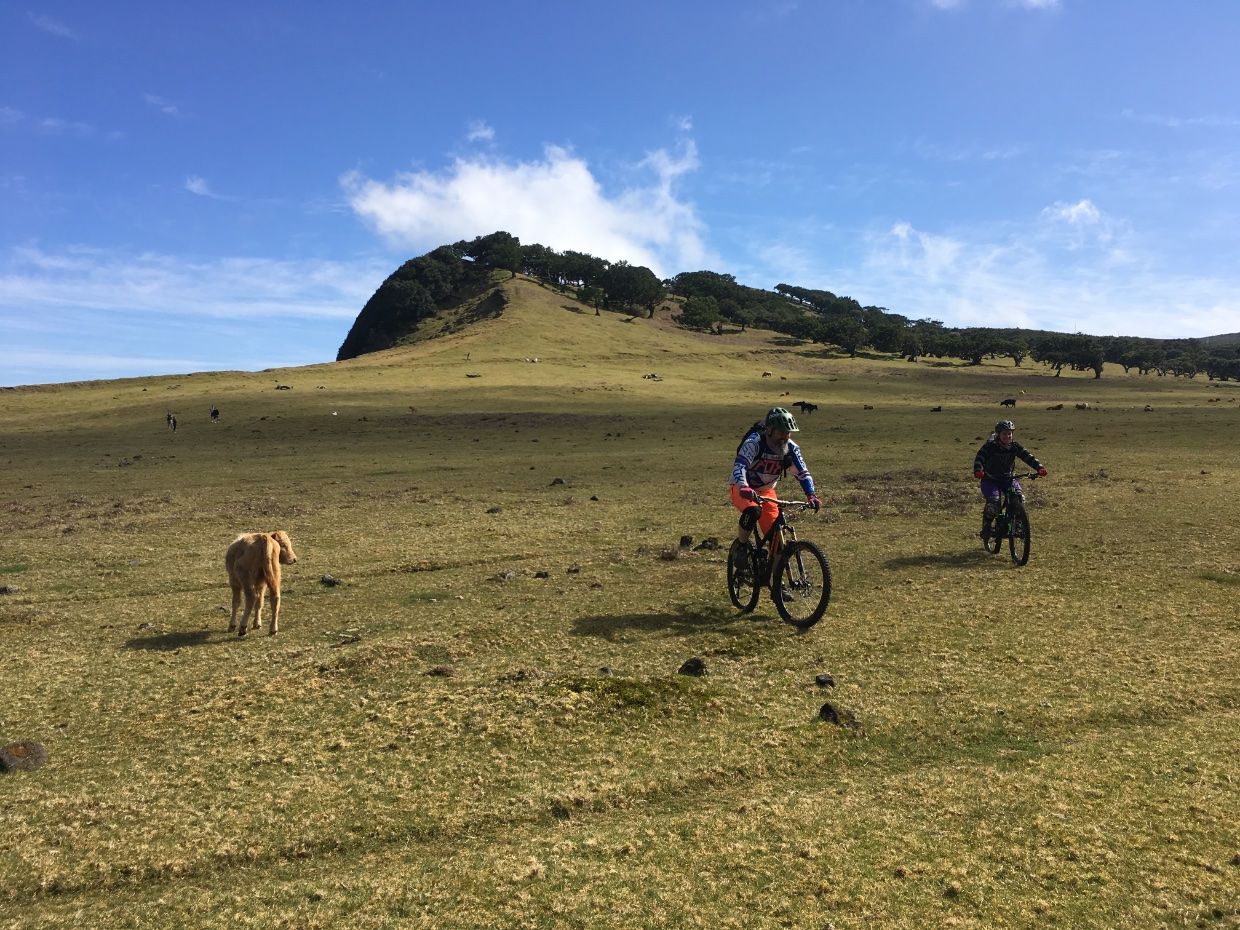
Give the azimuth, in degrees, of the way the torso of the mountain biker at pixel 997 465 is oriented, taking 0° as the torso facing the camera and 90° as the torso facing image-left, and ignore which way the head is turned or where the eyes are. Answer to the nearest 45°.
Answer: approximately 315°

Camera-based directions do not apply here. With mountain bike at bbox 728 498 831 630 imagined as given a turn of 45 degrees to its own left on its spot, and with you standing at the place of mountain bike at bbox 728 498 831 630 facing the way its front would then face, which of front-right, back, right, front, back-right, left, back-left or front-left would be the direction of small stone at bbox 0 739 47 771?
back-right

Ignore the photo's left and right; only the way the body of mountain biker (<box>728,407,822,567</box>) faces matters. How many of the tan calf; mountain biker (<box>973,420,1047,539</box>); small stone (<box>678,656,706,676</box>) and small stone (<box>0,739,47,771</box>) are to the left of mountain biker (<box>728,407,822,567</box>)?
1

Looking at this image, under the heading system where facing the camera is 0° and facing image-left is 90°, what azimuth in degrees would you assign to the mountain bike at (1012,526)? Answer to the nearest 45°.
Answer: approximately 315°

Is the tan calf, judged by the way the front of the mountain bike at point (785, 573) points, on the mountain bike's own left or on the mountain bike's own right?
on the mountain bike's own right

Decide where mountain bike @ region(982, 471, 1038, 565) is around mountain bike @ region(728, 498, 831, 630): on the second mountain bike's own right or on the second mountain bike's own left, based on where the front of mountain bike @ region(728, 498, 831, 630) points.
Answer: on the second mountain bike's own left

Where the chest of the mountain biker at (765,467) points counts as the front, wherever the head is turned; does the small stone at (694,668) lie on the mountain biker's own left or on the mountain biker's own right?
on the mountain biker's own right

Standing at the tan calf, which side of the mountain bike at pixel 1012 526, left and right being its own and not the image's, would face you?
right

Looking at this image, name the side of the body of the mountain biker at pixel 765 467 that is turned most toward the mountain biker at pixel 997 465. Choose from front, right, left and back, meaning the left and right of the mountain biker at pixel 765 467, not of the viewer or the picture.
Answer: left
